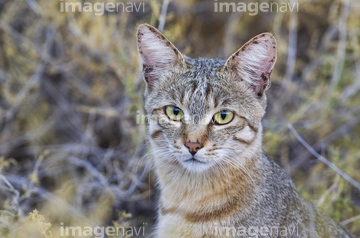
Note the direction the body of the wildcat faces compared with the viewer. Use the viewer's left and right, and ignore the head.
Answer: facing the viewer and to the left of the viewer
